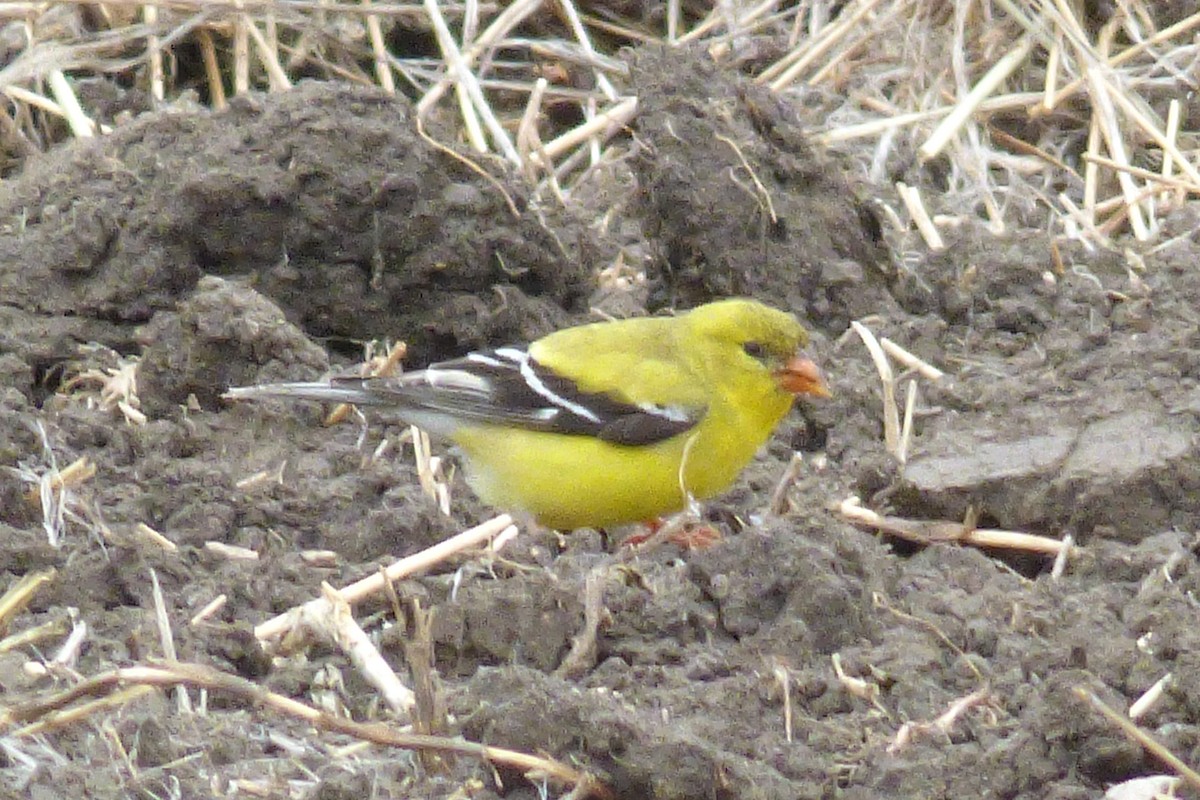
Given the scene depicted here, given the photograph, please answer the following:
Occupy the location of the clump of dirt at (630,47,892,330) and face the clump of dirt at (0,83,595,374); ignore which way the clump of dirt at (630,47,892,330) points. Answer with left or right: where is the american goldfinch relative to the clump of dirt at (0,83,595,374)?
left

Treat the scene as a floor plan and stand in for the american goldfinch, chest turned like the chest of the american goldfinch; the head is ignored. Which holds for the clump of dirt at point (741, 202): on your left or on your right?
on your left

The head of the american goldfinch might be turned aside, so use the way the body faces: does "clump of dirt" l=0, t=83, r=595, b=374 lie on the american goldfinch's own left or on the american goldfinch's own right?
on the american goldfinch's own left

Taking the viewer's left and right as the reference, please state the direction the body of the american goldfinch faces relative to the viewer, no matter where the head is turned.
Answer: facing to the right of the viewer

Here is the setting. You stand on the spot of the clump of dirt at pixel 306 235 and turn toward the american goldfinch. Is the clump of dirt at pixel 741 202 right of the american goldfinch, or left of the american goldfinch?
left
